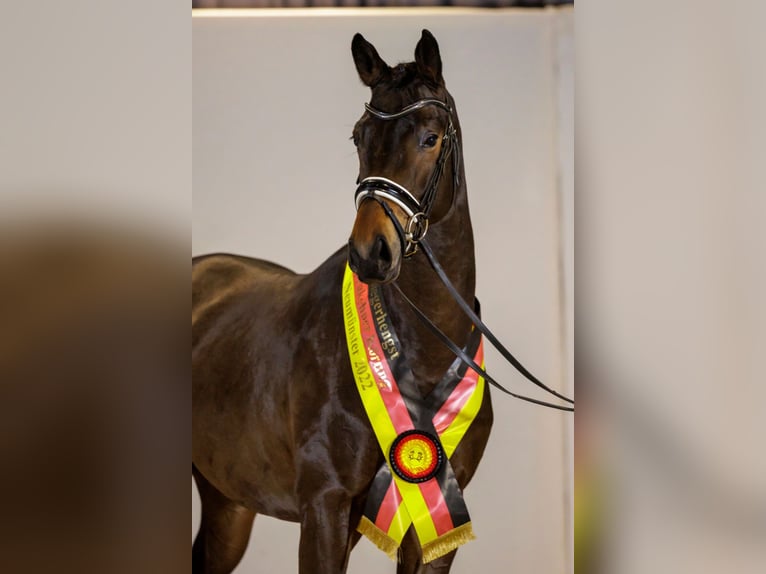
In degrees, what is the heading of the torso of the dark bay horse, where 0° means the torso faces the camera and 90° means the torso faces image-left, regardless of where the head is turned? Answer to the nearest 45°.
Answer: approximately 315°
